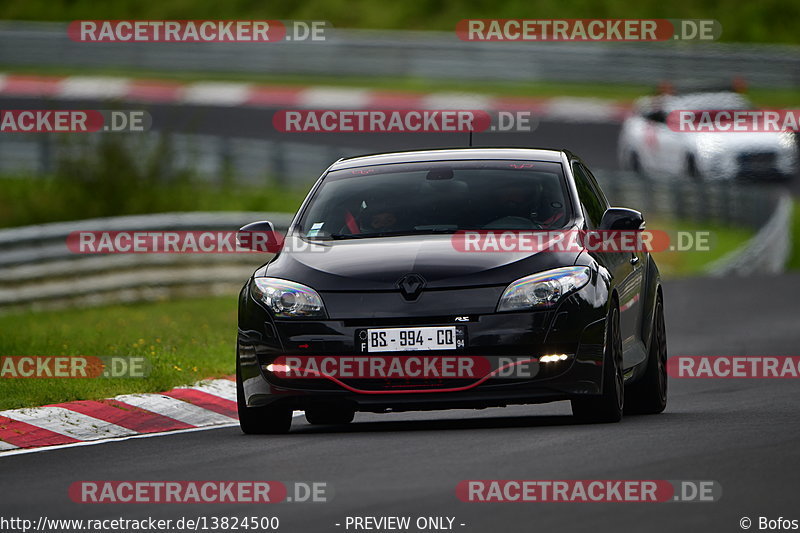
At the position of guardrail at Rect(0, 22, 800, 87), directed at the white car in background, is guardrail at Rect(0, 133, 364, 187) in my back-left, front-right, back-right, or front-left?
front-right

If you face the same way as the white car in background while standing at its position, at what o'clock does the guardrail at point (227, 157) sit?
The guardrail is roughly at 4 o'clock from the white car in background.

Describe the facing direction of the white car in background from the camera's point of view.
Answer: facing the viewer and to the right of the viewer

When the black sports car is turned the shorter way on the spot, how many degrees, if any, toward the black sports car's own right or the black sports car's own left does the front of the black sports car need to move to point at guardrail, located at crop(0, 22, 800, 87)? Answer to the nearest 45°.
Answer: approximately 180°

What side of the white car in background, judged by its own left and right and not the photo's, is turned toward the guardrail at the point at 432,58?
back

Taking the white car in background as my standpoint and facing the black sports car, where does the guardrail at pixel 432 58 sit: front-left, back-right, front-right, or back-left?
back-right

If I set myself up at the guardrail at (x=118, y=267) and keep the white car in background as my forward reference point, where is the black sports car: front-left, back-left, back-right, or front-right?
back-right

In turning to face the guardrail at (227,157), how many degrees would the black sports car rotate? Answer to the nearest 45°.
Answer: approximately 180°

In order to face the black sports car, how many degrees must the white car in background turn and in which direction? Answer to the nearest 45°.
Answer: approximately 45° to its right

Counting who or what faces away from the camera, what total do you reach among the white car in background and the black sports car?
0

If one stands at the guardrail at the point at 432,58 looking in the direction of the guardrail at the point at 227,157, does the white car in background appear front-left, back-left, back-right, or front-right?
front-left

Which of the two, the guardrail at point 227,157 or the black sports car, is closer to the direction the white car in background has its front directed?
the black sports car

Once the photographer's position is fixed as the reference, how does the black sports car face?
facing the viewer
